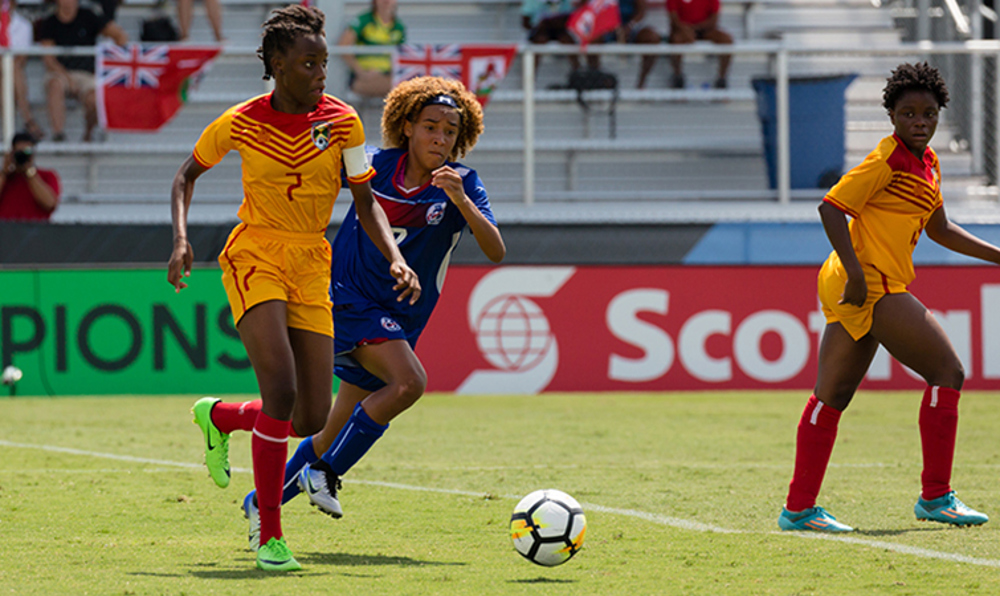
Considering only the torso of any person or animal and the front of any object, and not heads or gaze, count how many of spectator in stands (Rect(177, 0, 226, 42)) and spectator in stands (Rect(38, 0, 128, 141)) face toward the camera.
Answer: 2

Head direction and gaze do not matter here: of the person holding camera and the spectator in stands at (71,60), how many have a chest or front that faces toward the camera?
2

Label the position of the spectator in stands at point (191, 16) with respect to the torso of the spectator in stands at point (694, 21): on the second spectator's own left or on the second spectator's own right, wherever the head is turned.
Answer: on the second spectator's own right

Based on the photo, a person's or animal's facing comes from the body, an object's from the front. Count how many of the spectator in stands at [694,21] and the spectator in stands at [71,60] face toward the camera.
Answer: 2

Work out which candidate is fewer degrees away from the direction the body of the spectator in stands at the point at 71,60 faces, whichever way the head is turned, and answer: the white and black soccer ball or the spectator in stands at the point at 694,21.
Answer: the white and black soccer ball

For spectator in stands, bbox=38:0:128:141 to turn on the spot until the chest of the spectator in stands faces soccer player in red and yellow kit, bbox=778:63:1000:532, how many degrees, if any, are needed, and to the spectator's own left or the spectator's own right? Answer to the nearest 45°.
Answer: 0° — they already face them
